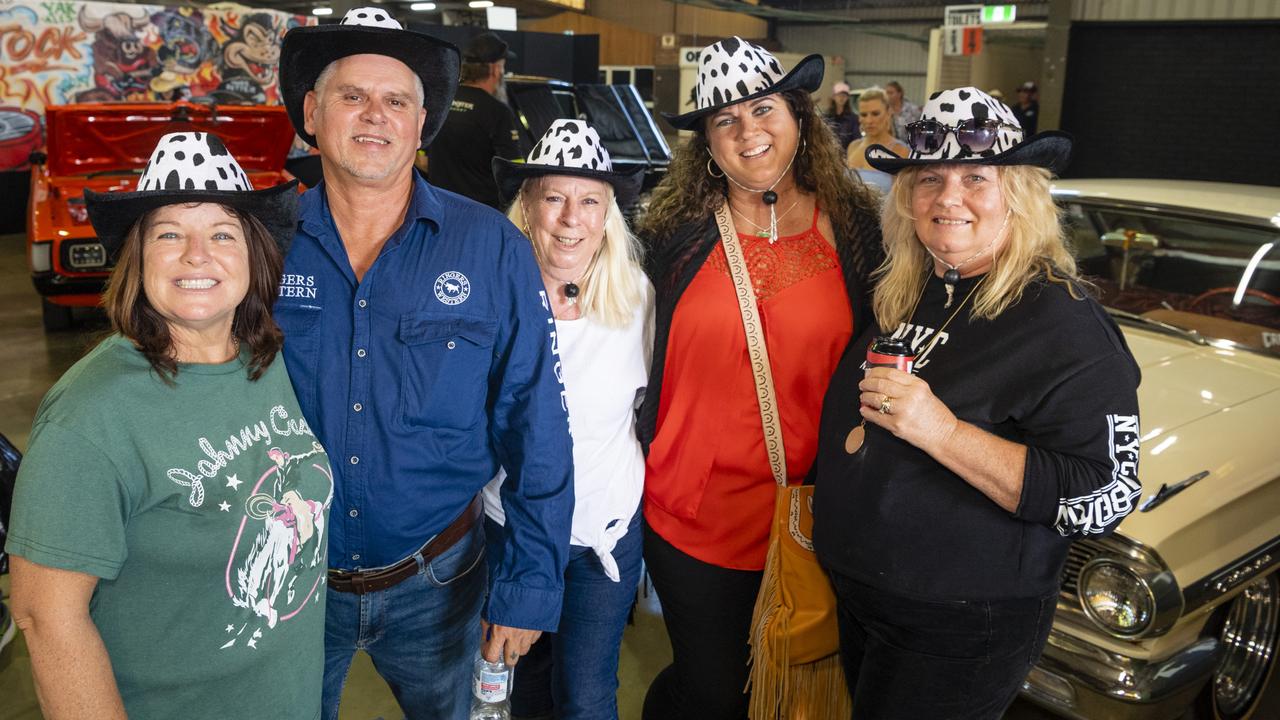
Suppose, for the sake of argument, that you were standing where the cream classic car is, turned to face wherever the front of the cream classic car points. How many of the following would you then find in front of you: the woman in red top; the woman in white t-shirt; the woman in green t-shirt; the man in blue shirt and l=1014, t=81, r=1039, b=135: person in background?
4

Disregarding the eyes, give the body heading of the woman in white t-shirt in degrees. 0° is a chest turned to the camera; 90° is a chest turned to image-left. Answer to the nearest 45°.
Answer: approximately 0°

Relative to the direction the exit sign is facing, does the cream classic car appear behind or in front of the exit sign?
in front

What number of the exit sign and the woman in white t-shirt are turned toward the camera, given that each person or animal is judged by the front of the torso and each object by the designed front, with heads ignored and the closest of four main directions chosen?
2

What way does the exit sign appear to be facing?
toward the camera

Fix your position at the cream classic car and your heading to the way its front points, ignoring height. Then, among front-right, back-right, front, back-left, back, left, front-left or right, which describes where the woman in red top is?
front

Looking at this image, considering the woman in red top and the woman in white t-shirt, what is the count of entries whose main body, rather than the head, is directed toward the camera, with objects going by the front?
2

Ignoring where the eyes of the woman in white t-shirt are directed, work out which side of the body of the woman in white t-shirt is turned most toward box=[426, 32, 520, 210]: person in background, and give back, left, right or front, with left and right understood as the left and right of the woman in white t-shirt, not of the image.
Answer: back

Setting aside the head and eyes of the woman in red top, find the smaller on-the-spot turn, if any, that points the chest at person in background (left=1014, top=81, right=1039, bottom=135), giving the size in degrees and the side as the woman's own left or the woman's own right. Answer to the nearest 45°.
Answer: approximately 180°

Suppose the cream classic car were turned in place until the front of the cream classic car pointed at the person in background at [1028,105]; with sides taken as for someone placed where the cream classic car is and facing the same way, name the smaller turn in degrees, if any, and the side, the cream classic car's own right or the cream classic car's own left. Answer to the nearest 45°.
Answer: approximately 135° to the cream classic car's own right

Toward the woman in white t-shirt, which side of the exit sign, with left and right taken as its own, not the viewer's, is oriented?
front

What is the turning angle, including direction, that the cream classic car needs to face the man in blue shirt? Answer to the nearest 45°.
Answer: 0° — it already faces them

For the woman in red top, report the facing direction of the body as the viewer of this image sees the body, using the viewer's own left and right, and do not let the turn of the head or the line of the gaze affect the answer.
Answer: facing the viewer
